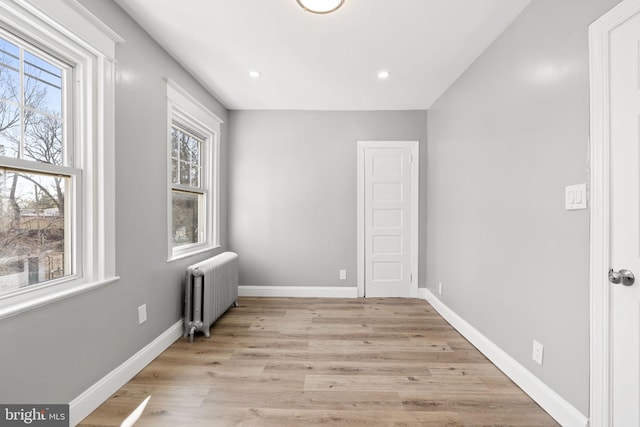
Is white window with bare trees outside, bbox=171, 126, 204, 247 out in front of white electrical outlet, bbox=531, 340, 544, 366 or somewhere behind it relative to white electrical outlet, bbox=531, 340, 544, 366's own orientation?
in front

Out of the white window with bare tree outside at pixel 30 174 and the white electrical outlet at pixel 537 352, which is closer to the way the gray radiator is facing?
the white electrical outlet

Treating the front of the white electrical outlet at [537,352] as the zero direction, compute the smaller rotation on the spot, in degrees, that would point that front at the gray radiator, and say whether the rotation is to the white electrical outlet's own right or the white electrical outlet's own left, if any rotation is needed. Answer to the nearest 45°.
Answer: approximately 45° to the white electrical outlet's own right

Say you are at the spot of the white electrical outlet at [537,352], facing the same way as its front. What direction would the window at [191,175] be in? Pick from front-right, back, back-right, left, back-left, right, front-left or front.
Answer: front-right

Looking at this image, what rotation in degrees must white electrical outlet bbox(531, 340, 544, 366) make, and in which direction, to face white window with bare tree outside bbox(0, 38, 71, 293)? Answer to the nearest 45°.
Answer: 0° — it already faces it

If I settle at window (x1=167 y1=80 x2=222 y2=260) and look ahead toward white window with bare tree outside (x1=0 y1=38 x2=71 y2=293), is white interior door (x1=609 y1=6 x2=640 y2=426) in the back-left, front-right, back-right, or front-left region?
front-left

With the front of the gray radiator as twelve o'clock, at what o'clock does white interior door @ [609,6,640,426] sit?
The white interior door is roughly at 12 o'clock from the gray radiator.

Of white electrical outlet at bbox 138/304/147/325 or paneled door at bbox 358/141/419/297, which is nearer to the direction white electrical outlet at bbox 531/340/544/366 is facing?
the white electrical outlet

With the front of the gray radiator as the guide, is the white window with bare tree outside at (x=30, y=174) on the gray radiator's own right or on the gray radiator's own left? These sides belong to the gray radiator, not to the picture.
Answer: on the gray radiator's own right

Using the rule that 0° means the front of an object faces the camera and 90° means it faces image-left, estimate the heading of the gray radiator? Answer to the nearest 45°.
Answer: approximately 315°

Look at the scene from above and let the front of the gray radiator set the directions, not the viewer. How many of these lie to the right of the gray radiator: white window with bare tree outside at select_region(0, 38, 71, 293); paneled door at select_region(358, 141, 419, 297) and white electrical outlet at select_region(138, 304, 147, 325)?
2

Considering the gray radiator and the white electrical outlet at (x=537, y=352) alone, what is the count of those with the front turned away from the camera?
0

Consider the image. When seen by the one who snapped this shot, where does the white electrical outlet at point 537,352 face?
facing the viewer and to the left of the viewer

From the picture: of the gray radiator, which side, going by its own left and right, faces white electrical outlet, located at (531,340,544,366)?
front
